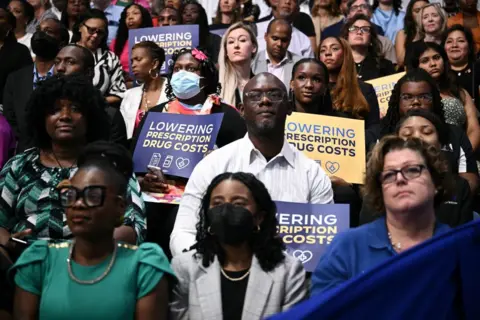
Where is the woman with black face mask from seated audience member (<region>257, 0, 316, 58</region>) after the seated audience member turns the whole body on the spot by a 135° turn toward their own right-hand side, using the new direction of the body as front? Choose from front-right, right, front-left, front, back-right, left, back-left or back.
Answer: back-left

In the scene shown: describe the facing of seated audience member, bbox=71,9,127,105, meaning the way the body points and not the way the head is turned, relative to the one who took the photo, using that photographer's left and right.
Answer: facing the viewer

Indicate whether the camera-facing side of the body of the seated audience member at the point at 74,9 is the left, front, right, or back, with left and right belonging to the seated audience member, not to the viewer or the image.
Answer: front

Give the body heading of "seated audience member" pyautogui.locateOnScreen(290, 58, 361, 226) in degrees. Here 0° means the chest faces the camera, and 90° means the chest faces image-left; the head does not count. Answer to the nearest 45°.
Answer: approximately 45°

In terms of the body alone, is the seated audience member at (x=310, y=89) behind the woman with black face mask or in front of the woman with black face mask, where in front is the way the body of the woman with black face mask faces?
behind

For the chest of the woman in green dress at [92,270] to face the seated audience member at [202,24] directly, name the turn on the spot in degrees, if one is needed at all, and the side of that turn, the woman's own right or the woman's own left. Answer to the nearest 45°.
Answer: approximately 180°

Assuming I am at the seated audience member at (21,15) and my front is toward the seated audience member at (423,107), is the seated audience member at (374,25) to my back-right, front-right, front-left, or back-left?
front-left

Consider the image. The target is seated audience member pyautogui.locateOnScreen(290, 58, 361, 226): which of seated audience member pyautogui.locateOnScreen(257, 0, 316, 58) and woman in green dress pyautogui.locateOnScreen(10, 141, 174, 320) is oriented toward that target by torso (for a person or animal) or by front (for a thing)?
seated audience member pyautogui.locateOnScreen(257, 0, 316, 58)
